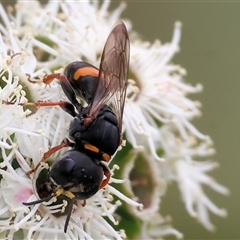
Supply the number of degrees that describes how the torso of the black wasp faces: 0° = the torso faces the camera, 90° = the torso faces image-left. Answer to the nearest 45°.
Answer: approximately 45°
